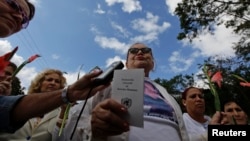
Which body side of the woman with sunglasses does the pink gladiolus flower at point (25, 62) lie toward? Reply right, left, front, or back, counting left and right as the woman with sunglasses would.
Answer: right

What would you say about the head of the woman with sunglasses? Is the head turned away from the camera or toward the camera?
toward the camera

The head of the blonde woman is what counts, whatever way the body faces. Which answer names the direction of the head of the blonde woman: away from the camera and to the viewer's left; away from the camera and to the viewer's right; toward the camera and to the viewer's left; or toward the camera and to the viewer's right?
toward the camera and to the viewer's right

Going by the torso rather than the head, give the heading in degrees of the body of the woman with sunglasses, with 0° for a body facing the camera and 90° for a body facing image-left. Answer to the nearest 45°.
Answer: approximately 0°
